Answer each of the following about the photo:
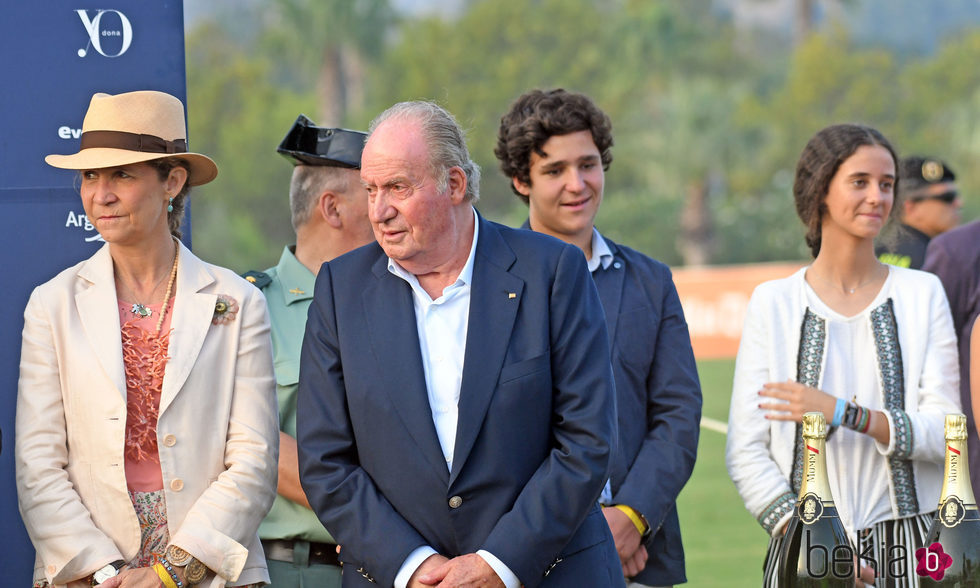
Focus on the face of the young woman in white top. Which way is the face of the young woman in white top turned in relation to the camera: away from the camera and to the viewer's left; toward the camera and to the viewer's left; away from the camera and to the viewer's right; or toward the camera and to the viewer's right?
toward the camera and to the viewer's right

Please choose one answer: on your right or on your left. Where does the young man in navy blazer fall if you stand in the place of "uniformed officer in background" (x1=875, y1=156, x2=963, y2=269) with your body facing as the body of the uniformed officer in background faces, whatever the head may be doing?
on your right

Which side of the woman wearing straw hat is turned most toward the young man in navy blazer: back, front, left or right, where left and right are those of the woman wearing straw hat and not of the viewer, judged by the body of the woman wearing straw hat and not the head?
left

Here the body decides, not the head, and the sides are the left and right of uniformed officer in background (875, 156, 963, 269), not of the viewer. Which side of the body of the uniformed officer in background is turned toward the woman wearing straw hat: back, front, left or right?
right

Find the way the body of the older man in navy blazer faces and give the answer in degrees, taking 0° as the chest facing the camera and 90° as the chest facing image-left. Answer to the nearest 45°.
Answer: approximately 0°

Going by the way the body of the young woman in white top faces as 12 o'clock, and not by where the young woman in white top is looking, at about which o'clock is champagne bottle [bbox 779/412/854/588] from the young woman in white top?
The champagne bottle is roughly at 12 o'clock from the young woman in white top.
